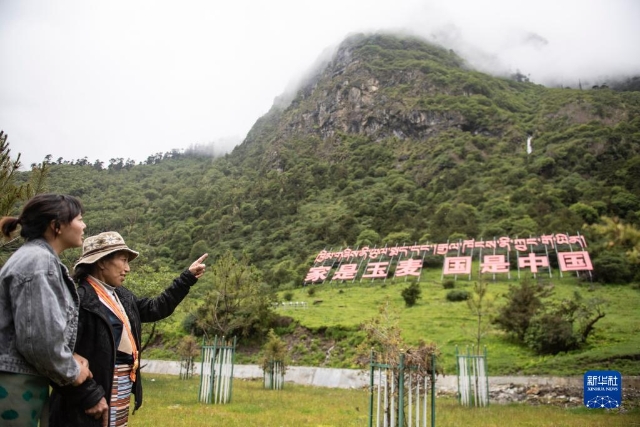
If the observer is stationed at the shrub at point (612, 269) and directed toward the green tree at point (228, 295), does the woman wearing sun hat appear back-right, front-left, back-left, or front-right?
front-left

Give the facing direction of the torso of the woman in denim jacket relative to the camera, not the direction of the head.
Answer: to the viewer's right

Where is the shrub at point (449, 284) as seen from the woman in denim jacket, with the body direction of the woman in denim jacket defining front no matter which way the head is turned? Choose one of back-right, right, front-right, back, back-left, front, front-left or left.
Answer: front-left

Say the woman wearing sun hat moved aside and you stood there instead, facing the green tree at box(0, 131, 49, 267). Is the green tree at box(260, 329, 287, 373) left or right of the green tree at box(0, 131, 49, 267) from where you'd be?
right

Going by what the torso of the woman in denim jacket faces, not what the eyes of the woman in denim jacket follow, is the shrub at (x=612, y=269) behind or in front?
in front

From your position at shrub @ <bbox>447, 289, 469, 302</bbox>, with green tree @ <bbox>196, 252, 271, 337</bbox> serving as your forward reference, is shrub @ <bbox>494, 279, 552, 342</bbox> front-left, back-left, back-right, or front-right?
front-left

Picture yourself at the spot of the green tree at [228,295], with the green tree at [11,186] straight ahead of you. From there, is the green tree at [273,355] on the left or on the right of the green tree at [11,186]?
left

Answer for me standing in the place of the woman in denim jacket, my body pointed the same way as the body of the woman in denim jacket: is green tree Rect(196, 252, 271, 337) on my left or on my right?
on my left

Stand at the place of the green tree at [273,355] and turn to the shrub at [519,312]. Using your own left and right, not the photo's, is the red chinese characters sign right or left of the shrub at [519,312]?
left

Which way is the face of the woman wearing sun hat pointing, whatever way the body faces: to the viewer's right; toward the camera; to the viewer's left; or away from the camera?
to the viewer's right

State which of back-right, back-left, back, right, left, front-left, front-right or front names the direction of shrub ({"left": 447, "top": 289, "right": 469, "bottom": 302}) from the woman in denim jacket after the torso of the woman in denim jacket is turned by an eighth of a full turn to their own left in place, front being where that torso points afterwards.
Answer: front

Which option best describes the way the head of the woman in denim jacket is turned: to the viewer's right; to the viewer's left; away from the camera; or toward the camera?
to the viewer's right

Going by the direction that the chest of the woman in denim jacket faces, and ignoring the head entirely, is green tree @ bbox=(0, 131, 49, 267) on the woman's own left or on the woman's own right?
on the woman's own left
